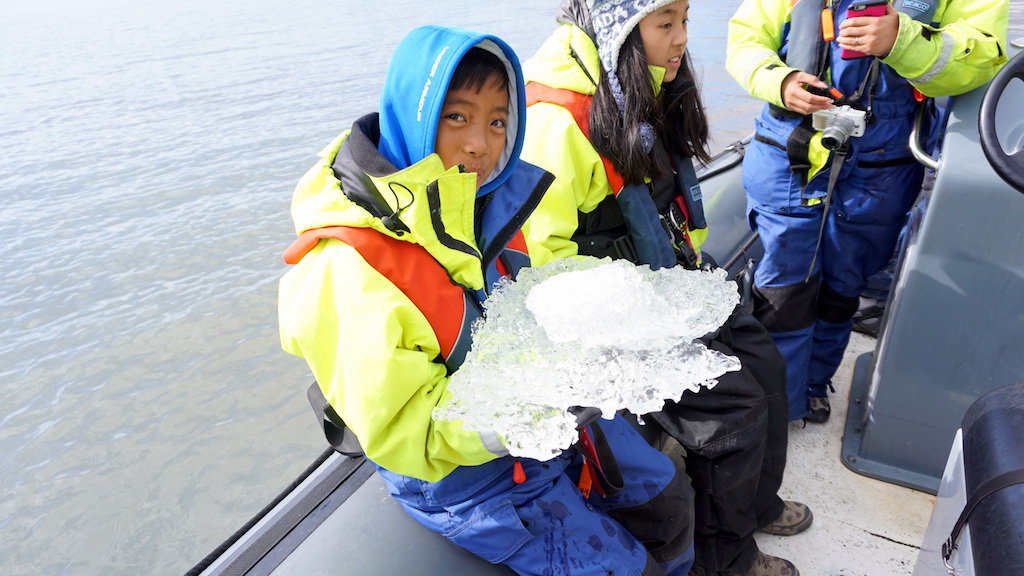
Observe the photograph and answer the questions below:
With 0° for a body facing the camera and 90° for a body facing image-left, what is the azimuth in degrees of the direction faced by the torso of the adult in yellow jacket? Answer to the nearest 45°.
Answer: approximately 0°
